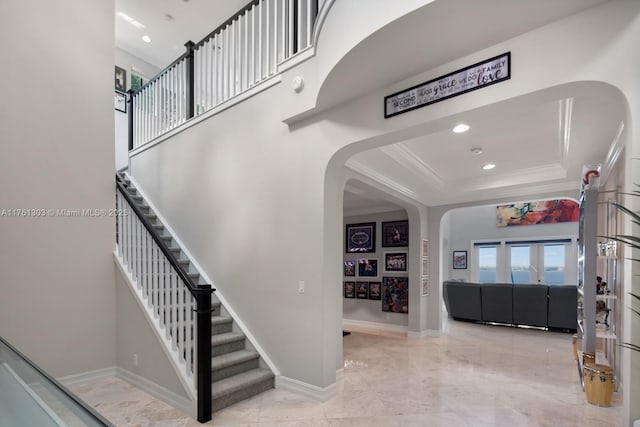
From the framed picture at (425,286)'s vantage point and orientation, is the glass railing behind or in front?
in front

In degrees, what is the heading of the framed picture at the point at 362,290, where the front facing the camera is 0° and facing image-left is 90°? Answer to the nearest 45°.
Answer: approximately 0°

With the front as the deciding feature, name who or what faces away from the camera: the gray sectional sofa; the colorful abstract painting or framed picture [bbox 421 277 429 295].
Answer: the gray sectional sofa

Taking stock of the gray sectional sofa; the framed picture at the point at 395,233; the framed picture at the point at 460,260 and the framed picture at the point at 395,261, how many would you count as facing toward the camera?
3

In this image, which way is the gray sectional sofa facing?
away from the camera

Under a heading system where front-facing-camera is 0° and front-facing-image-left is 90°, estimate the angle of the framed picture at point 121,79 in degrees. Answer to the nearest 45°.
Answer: approximately 315°

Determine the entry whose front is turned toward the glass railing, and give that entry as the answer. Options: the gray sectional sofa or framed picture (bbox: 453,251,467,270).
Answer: the framed picture

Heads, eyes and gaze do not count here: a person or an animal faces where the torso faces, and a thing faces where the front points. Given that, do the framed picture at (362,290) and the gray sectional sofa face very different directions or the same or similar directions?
very different directions

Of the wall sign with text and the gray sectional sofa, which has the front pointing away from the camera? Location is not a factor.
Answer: the gray sectional sofa
